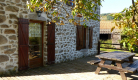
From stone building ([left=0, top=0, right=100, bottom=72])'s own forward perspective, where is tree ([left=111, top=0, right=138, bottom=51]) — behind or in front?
in front

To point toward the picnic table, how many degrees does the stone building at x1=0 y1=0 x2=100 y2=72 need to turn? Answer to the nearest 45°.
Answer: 0° — it already faces it

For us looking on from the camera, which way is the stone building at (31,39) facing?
facing the viewer and to the right of the viewer
